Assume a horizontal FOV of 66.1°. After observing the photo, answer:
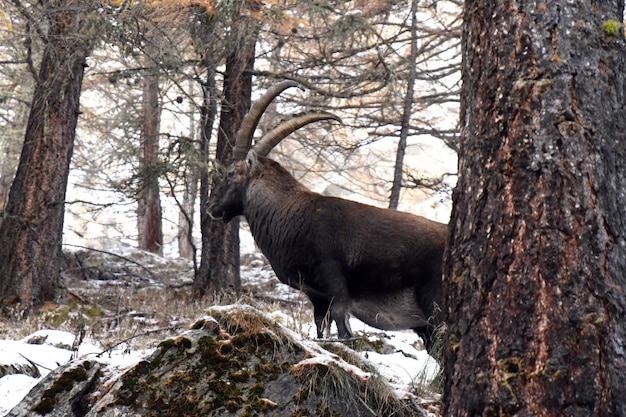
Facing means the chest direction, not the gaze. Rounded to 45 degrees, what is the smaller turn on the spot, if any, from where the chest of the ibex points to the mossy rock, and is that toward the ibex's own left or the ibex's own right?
approximately 90° to the ibex's own left

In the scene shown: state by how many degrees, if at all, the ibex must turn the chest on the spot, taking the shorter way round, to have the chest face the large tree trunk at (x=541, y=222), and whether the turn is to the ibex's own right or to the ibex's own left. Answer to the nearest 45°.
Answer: approximately 90° to the ibex's own left

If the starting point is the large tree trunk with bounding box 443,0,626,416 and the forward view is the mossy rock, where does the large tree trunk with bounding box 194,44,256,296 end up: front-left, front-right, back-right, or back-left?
front-right

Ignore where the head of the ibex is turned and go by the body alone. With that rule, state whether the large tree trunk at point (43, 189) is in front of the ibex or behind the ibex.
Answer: in front

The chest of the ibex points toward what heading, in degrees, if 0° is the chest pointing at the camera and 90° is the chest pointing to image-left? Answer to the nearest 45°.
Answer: approximately 90°
